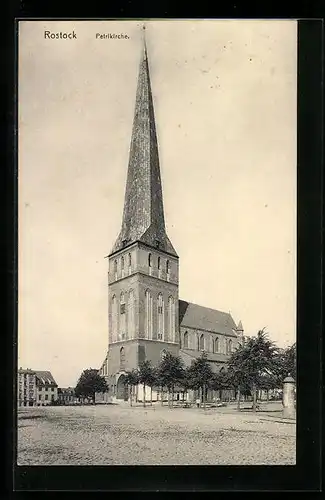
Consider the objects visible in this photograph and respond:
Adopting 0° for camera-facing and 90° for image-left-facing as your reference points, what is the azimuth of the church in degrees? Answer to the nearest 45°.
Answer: approximately 45°
